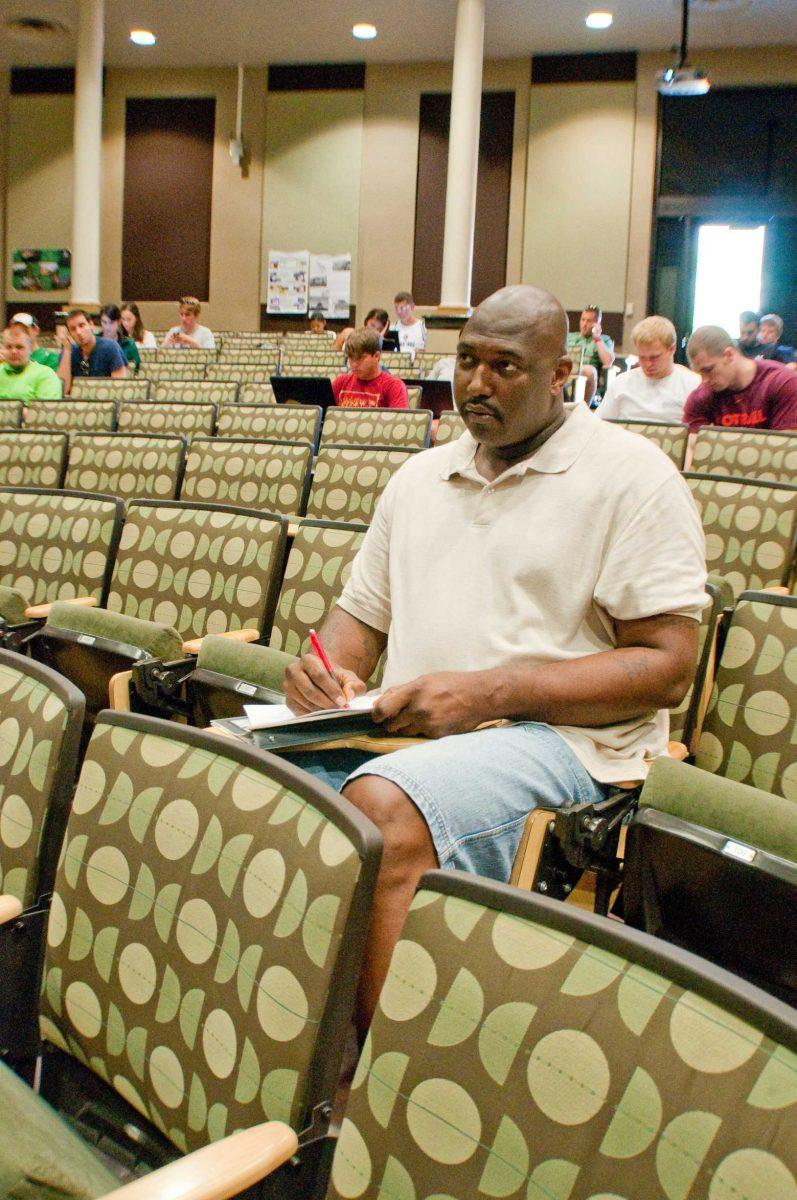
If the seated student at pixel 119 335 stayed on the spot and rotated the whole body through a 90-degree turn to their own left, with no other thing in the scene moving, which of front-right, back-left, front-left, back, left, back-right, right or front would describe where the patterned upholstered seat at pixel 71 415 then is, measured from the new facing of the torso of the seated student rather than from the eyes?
front-right

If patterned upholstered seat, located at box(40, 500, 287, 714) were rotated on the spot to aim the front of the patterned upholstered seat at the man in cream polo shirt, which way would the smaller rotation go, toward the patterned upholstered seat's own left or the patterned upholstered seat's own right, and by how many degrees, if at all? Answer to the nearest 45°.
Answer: approximately 45° to the patterned upholstered seat's own left

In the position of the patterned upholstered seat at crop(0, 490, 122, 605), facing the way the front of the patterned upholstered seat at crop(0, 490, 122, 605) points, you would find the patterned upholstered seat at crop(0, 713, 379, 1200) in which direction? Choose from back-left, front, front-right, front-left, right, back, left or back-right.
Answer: front-left

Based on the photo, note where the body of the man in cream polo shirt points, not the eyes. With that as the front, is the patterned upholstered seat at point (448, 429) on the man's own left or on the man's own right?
on the man's own right

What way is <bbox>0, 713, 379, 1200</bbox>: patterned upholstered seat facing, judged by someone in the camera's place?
facing the viewer and to the left of the viewer

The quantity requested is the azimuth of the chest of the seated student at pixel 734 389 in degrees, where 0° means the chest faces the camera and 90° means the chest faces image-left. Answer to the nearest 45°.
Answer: approximately 45°

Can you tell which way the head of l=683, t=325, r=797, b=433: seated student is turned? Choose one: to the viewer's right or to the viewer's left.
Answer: to the viewer's left
